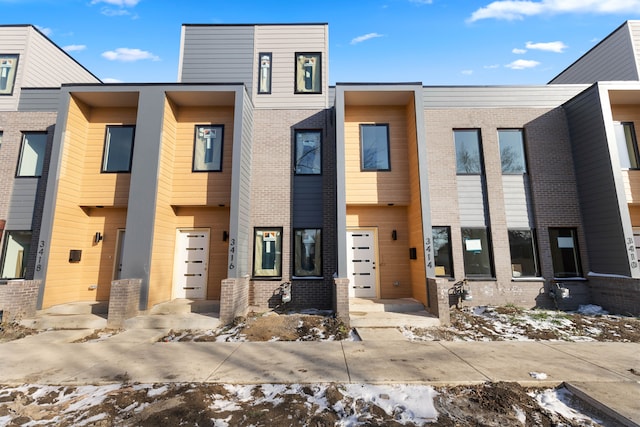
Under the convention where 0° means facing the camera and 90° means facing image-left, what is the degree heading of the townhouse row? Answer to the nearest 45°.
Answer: approximately 0°
